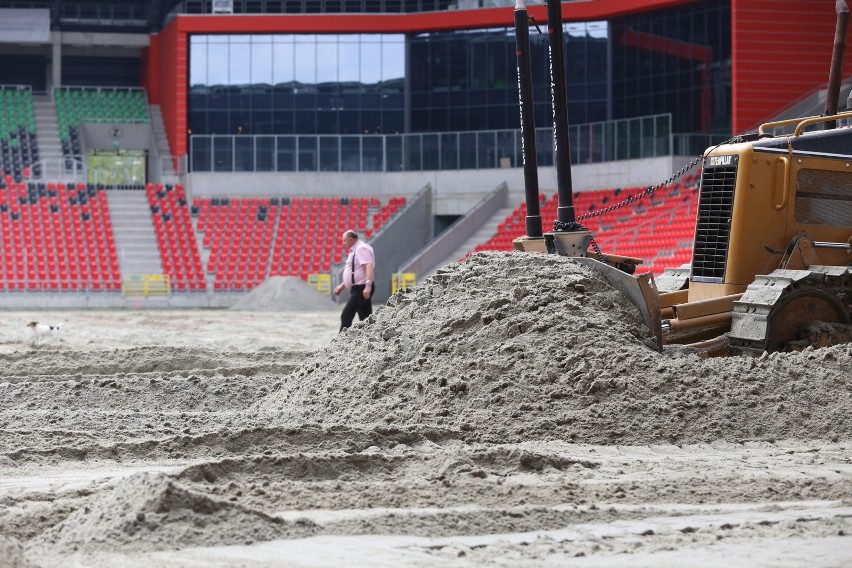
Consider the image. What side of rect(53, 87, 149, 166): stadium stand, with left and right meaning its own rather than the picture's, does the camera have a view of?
front

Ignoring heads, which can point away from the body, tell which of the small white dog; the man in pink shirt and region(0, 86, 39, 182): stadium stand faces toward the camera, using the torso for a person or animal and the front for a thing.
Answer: the stadium stand

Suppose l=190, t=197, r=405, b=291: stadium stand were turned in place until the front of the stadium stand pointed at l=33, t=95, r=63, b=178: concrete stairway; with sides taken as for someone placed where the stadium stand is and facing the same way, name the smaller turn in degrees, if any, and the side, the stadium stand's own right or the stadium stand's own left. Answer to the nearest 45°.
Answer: approximately 135° to the stadium stand's own right

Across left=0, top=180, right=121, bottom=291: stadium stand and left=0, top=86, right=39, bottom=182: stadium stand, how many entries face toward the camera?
2

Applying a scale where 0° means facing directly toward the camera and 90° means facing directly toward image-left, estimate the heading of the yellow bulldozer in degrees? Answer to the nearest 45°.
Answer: approximately 45°

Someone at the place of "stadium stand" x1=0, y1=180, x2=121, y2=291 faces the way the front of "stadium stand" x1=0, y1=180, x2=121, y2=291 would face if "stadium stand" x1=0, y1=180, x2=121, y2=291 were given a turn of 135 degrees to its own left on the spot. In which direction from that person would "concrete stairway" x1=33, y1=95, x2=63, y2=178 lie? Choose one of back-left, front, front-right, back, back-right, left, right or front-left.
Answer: front-left

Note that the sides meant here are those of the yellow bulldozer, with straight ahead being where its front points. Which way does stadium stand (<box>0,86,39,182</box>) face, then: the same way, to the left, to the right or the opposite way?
to the left

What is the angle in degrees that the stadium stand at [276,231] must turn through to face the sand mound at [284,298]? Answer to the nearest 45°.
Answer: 0° — it already faces it

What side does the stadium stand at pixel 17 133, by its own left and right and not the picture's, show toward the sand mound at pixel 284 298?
front

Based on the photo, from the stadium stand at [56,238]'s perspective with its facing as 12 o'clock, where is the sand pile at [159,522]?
The sand pile is roughly at 12 o'clock from the stadium stand.

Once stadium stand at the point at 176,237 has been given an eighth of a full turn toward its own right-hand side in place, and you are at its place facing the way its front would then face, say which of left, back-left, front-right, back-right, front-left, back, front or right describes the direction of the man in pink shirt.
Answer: front-left

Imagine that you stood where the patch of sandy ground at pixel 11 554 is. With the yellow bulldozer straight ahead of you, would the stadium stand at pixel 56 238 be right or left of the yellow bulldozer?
left

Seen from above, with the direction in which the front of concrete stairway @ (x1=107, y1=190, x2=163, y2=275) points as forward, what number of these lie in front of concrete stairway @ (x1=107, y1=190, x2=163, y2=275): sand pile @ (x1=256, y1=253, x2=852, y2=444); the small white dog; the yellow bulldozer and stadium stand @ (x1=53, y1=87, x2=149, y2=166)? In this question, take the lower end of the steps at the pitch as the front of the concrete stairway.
3

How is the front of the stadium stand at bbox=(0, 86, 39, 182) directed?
toward the camera

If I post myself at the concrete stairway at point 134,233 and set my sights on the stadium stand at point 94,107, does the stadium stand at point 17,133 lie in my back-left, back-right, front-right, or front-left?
front-left
